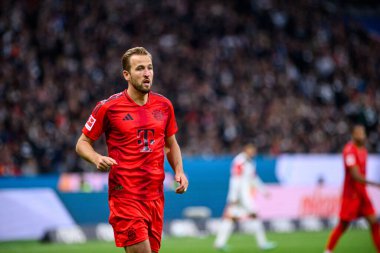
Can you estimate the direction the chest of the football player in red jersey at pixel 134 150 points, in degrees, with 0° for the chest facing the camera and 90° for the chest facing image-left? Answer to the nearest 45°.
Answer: approximately 315°

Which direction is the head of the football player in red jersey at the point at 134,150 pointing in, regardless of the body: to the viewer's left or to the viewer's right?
to the viewer's right
